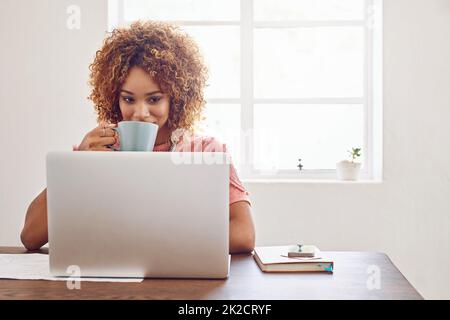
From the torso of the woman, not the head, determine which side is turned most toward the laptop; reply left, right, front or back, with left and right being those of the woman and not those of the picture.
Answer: front

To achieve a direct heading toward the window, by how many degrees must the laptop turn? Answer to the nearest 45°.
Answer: approximately 45° to its right

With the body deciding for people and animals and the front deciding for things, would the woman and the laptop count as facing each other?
yes

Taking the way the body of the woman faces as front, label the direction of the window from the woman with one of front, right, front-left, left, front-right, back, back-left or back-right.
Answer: back-left

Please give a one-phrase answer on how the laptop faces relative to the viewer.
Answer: facing away from the viewer

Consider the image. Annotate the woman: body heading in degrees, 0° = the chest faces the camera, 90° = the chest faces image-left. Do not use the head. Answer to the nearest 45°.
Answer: approximately 0°

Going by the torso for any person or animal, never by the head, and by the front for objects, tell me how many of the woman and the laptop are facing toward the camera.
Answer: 1

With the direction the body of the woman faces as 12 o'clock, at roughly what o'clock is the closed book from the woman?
The closed book is roughly at 11 o'clock from the woman.

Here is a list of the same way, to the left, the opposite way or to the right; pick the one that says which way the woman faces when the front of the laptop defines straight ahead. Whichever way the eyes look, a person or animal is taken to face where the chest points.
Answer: the opposite way

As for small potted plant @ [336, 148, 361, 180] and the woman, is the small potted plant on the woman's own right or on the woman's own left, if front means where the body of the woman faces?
on the woman's own left

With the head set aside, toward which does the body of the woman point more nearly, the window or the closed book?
the closed book

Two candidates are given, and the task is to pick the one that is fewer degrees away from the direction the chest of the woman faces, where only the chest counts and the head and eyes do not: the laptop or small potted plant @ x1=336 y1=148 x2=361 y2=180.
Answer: the laptop

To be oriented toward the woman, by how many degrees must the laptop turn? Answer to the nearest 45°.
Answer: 0° — it already faces them

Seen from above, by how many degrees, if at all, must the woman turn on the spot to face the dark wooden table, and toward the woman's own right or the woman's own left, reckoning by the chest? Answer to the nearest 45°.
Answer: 0° — they already face it
